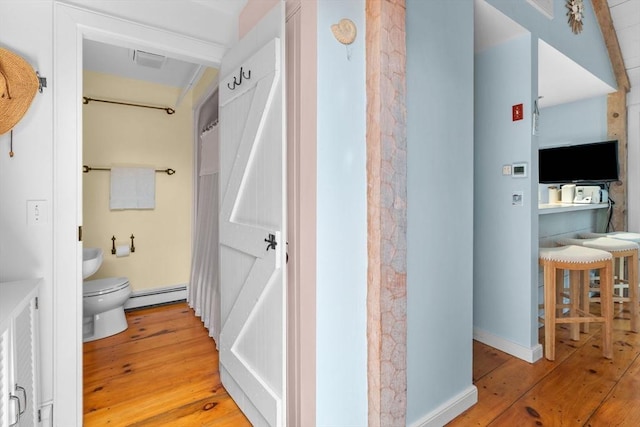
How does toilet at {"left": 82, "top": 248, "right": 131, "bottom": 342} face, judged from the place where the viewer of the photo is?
facing to the right of the viewer

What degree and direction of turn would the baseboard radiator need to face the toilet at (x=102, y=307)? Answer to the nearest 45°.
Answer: approximately 90° to its right

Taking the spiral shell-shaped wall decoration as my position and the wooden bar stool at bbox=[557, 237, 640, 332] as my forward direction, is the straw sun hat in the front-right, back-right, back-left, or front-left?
back-left

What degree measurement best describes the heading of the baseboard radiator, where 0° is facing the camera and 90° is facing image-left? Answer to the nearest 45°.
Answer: approximately 315°

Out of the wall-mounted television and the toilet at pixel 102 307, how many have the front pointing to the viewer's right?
1

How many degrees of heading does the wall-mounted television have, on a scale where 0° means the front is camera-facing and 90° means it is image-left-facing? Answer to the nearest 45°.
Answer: approximately 45°

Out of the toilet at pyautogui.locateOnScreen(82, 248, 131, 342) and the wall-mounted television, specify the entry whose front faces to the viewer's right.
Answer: the toilet
